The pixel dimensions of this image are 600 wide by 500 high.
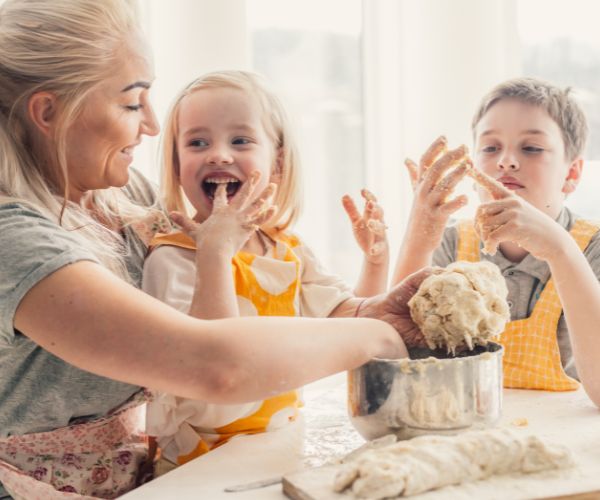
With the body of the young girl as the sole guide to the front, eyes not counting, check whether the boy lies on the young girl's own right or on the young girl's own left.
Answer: on the young girl's own left

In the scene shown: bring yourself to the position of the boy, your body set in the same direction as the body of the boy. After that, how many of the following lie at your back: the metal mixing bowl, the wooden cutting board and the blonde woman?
0

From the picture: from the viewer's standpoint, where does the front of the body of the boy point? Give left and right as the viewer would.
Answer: facing the viewer and to the left of the viewer

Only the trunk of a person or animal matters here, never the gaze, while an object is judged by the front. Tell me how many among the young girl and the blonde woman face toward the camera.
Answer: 1

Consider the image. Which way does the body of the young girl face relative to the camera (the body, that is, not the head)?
toward the camera

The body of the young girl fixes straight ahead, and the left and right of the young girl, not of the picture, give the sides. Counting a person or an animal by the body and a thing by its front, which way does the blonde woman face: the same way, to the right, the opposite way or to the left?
to the left

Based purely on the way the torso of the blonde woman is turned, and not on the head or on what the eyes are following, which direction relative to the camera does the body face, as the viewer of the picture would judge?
to the viewer's right

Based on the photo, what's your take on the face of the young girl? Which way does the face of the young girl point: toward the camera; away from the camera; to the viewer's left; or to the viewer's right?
toward the camera

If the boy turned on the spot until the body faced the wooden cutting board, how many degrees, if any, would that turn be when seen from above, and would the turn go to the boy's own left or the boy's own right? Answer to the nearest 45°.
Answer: approximately 45° to the boy's own left

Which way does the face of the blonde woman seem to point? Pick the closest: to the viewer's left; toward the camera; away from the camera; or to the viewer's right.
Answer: to the viewer's right

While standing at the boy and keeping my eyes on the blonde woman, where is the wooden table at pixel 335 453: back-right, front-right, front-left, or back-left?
front-left

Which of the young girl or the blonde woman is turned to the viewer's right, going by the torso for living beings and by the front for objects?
the blonde woman

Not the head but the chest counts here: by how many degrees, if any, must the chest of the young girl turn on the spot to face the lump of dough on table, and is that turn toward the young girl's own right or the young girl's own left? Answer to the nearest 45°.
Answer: approximately 45° to the young girl's own left
